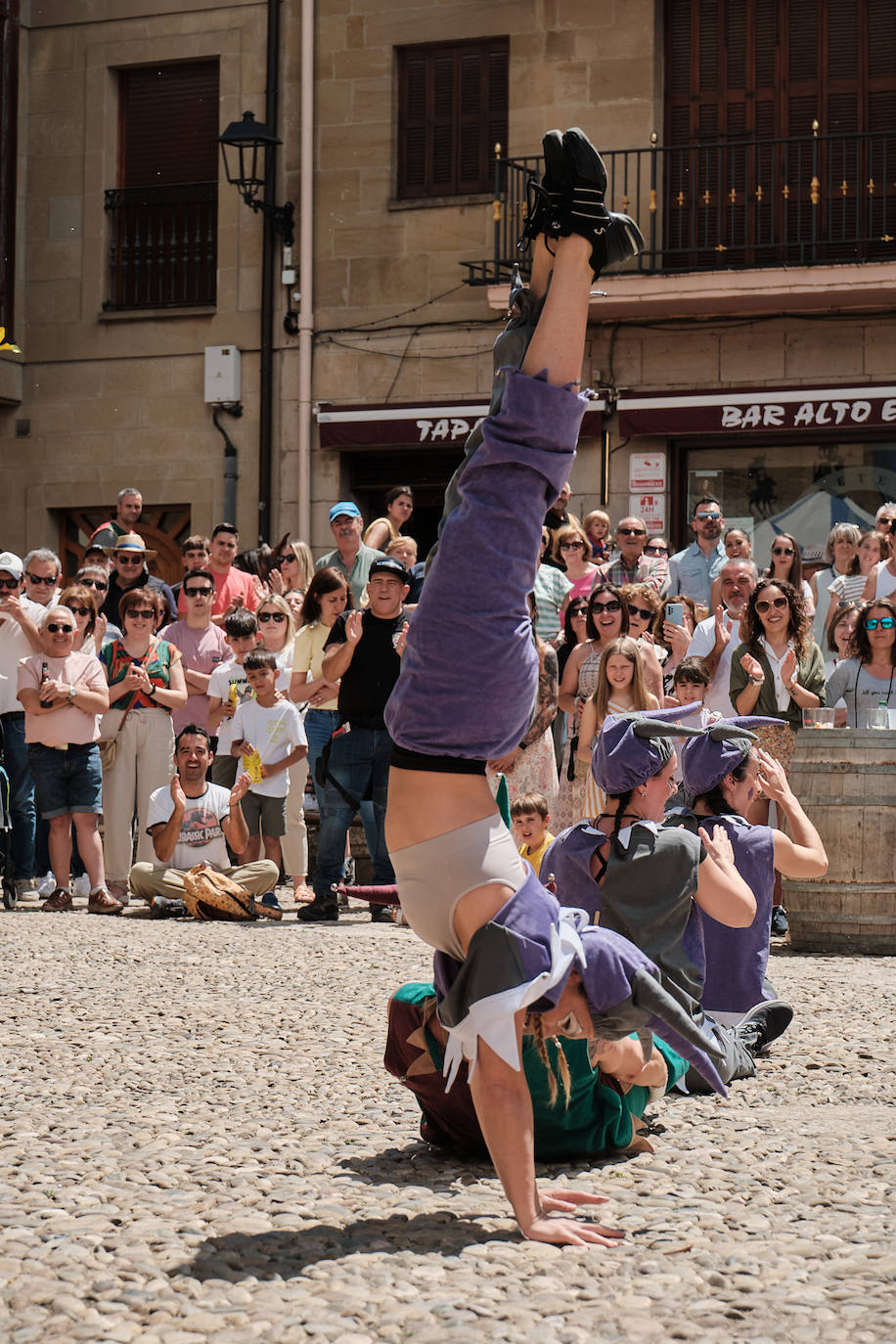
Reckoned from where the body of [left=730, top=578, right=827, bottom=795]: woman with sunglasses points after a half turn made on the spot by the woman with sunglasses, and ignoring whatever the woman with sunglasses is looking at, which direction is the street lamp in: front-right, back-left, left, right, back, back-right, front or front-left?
front-left

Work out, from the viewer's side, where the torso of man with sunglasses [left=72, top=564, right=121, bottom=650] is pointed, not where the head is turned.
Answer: toward the camera

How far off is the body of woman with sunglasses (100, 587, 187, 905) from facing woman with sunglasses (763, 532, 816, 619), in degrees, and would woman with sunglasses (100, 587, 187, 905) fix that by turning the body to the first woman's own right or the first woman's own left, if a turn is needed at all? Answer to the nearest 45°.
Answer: approximately 90° to the first woman's own left

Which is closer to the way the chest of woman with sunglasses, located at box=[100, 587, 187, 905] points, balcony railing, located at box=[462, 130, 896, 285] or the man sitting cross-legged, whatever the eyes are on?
the man sitting cross-legged

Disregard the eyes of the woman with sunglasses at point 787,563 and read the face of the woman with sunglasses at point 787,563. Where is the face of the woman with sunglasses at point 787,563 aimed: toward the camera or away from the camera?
toward the camera

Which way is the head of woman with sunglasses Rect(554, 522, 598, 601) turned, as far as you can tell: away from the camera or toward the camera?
toward the camera

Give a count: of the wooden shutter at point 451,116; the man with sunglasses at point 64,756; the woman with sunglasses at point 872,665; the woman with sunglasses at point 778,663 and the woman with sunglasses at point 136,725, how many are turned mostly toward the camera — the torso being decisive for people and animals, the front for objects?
5

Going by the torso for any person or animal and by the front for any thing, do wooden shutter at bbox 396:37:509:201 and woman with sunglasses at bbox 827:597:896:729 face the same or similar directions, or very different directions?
same or similar directions

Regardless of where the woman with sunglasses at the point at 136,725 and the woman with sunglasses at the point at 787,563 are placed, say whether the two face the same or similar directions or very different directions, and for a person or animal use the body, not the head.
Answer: same or similar directions

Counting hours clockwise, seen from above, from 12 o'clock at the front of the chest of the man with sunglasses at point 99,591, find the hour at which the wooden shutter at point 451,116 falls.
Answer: The wooden shutter is roughly at 7 o'clock from the man with sunglasses.

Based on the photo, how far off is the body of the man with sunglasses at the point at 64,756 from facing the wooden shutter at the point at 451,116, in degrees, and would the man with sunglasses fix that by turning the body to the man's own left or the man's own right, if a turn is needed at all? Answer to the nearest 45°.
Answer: approximately 135° to the man's own left

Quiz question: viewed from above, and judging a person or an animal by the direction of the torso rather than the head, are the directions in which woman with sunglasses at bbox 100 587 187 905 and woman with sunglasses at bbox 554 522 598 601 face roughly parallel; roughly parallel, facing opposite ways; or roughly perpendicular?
roughly parallel

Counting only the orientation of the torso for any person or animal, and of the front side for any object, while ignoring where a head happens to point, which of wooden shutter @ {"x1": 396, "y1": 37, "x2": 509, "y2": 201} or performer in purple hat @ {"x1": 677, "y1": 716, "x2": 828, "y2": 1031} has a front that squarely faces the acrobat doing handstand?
the wooden shutter

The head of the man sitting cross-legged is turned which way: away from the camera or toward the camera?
toward the camera

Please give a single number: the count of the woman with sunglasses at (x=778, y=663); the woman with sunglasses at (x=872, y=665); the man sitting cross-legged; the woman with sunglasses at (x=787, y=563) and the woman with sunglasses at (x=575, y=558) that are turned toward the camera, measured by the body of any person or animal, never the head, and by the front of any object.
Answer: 5

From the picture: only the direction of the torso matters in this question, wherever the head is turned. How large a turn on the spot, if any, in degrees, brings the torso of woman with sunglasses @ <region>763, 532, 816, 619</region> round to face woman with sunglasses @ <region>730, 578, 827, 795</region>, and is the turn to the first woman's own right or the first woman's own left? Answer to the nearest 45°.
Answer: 0° — they already face them

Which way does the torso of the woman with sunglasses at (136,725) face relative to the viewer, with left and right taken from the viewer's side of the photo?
facing the viewer

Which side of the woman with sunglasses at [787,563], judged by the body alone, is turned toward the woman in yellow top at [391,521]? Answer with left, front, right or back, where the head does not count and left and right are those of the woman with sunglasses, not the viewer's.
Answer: right
